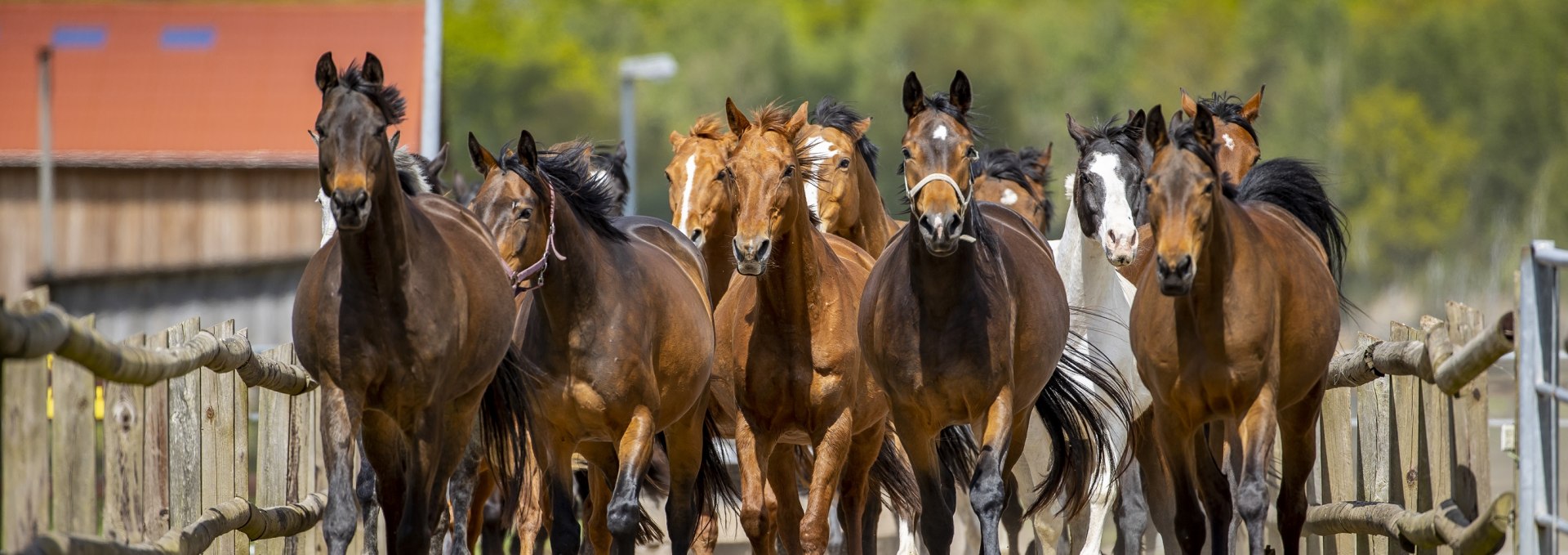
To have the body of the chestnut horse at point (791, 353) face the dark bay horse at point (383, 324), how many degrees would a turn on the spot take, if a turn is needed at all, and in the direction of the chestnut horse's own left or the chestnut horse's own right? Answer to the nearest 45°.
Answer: approximately 45° to the chestnut horse's own right

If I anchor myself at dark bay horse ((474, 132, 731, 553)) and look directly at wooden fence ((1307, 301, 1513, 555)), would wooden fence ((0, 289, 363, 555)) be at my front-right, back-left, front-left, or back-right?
back-right

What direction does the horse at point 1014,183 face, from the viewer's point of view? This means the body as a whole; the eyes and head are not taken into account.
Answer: toward the camera

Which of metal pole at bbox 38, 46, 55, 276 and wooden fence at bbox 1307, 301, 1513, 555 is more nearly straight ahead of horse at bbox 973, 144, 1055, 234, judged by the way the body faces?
the wooden fence

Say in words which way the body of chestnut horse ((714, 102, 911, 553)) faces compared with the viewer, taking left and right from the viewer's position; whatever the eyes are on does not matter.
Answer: facing the viewer

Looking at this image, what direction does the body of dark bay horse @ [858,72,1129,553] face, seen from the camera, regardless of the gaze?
toward the camera

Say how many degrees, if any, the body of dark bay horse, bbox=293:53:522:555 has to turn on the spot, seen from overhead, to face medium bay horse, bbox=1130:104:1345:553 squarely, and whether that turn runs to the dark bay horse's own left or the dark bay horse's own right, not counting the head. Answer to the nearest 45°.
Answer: approximately 90° to the dark bay horse's own left

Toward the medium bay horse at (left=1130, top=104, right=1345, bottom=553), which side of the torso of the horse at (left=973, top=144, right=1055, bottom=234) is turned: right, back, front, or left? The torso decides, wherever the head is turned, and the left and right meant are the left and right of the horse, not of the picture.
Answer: front

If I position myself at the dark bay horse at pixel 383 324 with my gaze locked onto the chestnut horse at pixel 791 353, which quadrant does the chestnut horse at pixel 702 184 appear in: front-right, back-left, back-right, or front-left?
front-left

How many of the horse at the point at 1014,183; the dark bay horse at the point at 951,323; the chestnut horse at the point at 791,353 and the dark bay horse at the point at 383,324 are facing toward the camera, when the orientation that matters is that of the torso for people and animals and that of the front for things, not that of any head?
4

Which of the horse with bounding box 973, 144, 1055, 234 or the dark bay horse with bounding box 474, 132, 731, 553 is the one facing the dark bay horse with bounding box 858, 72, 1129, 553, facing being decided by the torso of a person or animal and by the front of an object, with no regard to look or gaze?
the horse
